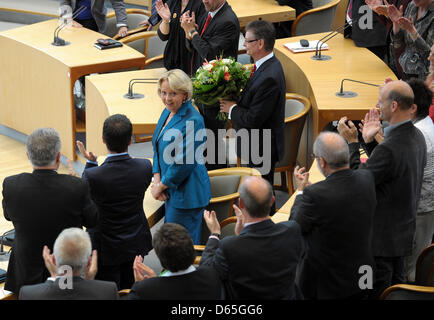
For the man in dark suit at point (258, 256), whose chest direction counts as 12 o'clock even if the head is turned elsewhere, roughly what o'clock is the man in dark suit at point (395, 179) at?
the man in dark suit at point (395, 179) is roughly at 3 o'clock from the man in dark suit at point (258, 256).

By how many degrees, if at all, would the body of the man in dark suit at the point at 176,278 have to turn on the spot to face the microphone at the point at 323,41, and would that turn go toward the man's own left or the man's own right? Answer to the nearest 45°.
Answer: approximately 45° to the man's own right

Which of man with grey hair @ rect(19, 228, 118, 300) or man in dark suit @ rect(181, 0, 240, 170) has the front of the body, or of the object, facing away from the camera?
the man with grey hair

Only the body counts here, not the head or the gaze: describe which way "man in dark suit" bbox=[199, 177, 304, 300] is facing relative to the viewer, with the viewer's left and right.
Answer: facing away from the viewer and to the left of the viewer

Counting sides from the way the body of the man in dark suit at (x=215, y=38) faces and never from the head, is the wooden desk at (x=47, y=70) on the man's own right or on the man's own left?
on the man's own right

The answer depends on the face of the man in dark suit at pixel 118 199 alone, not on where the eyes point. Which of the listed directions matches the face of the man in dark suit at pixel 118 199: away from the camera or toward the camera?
away from the camera

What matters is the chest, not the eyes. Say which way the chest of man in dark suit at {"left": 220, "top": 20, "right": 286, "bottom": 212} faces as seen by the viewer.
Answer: to the viewer's left

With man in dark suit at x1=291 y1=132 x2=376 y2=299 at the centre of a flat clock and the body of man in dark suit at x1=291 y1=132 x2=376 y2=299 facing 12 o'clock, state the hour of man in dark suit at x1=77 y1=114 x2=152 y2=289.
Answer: man in dark suit at x1=77 y1=114 x2=152 y2=289 is roughly at 11 o'clock from man in dark suit at x1=291 y1=132 x2=376 y2=299.

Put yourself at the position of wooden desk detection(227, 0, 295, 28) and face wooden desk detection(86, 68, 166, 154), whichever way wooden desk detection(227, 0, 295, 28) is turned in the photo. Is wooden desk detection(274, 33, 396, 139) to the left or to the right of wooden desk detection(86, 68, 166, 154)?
left

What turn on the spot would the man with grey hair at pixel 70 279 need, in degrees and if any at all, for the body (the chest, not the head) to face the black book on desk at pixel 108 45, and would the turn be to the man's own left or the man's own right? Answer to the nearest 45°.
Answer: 0° — they already face it

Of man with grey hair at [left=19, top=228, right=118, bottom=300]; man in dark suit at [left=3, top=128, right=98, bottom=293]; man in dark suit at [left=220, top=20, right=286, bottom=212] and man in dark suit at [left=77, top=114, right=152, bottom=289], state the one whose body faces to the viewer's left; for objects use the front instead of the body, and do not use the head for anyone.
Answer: man in dark suit at [left=220, top=20, right=286, bottom=212]

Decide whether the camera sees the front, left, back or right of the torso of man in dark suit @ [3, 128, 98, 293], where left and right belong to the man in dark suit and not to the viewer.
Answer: back

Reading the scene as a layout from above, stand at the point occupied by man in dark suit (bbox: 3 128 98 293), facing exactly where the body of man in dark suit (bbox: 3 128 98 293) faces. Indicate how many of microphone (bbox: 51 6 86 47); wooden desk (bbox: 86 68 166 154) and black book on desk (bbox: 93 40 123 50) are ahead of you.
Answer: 3

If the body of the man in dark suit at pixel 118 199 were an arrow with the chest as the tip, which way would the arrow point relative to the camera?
away from the camera

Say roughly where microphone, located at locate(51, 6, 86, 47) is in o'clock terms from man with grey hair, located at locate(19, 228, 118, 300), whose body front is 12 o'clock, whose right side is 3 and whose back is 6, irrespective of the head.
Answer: The microphone is roughly at 12 o'clock from the man with grey hair.

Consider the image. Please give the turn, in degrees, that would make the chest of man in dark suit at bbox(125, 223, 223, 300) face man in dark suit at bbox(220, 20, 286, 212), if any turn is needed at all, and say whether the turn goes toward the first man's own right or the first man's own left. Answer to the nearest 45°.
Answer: approximately 45° to the first man's own right

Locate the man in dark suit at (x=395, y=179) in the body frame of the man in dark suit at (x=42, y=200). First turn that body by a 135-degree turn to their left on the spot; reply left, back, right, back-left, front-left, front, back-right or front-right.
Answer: back-left
